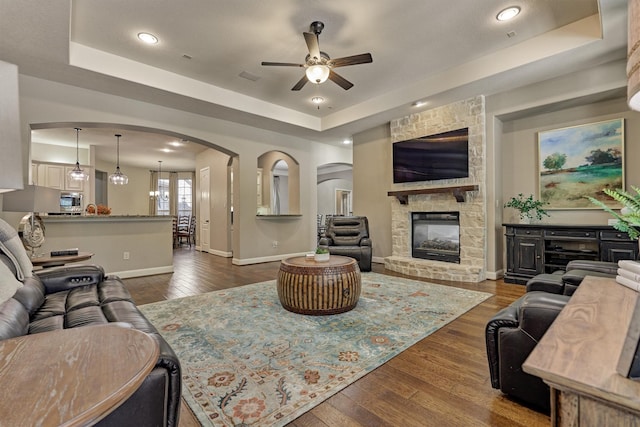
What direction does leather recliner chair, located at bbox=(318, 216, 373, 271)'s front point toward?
toward the camera

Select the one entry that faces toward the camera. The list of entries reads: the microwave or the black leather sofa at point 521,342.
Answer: the microwave

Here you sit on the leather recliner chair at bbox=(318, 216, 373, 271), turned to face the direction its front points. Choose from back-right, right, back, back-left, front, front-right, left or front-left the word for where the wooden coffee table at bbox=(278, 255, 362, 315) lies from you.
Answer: front

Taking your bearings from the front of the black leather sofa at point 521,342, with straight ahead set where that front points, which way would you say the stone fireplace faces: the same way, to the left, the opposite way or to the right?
to the left

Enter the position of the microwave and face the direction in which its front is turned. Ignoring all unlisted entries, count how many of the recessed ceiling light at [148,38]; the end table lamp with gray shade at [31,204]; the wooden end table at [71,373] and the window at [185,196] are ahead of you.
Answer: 3

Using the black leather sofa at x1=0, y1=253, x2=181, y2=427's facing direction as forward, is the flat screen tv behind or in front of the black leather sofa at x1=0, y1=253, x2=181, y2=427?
in front

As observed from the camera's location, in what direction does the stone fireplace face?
facing the viewer and to the left of the viewer

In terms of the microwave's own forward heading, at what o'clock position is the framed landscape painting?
The framed landscape painting is roughly at 11 o'clock from the microwave.

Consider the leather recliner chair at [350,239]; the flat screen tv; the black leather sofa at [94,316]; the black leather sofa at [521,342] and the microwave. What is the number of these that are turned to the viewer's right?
1

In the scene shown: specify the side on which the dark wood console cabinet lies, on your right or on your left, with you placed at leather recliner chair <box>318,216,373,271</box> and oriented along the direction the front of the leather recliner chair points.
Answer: on your left

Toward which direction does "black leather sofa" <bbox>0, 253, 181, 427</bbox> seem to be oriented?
to the viewer's right

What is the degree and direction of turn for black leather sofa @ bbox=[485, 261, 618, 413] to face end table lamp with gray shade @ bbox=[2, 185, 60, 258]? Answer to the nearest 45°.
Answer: approximately 45° to its left

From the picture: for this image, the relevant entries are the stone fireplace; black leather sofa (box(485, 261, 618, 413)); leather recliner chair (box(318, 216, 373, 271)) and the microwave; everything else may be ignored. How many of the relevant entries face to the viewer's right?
0

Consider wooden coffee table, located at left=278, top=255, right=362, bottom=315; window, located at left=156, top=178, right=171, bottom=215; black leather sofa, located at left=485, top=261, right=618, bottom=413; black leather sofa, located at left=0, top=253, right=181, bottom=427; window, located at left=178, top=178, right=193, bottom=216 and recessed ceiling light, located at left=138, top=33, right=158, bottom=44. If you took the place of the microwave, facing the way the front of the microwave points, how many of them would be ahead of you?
4

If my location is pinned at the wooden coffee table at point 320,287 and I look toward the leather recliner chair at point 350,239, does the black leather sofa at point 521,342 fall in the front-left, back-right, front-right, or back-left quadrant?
back-right

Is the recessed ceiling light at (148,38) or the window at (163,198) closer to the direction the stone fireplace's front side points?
the recessed ceiling light

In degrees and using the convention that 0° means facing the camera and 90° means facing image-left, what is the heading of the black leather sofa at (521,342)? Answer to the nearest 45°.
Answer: approximately 135°
